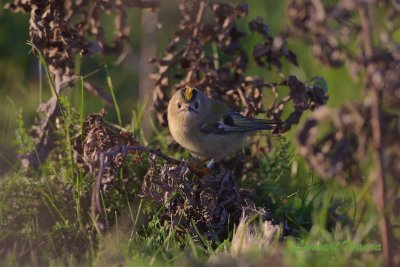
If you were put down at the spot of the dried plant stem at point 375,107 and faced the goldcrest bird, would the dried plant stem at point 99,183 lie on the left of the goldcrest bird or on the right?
left

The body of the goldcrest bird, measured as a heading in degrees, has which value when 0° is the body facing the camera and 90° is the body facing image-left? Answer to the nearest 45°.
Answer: approximately 45°
